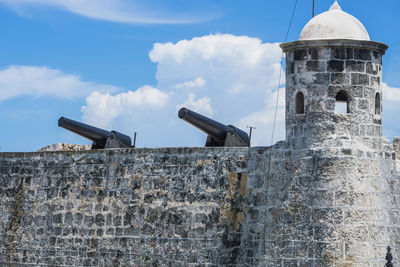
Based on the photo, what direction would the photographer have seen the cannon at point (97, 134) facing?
facing to the left of the viewer

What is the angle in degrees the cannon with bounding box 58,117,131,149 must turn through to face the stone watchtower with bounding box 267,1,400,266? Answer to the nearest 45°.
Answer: approximately 135° to its left

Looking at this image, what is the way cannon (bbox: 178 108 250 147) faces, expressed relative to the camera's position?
facing the viewer and to the left of the viewer

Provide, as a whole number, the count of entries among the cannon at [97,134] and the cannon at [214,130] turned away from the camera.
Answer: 0

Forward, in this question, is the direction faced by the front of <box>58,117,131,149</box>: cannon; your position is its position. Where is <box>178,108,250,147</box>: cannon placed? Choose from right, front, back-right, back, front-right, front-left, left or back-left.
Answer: back-left
